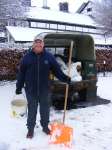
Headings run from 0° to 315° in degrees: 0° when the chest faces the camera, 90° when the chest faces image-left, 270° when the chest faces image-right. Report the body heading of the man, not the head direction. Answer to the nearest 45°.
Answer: approximately 0°

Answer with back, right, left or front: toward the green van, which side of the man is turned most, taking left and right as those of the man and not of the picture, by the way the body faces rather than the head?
back
